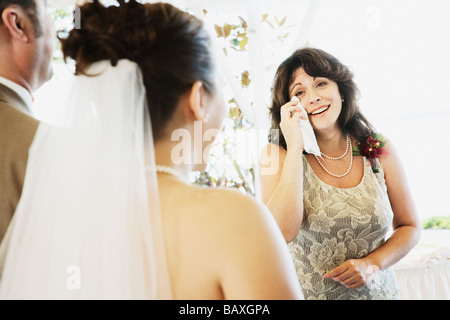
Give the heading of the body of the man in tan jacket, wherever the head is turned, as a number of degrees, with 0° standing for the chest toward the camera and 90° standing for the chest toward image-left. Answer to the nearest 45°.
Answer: approximately 225°

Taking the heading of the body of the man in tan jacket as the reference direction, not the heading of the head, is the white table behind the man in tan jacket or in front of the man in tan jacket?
in front

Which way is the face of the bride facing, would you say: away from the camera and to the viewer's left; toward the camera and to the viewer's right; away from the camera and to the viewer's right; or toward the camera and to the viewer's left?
away from the camera and to the viewer's right

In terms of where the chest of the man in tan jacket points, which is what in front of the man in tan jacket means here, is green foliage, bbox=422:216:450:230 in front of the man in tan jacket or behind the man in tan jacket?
in front
